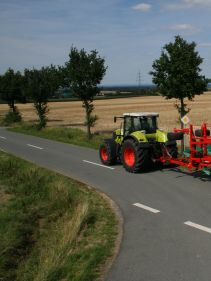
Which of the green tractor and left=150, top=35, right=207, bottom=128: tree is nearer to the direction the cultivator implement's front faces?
the green tractor

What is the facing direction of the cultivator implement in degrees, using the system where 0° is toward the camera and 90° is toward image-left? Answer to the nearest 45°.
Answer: approximately 90°

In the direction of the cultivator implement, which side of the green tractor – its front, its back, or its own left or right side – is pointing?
back

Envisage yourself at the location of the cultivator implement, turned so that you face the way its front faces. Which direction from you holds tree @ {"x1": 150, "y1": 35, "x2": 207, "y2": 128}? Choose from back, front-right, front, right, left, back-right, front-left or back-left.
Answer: right

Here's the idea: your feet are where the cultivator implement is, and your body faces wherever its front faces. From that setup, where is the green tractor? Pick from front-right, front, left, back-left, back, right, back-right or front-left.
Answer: front-right

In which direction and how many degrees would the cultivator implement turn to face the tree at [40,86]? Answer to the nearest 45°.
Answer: approximately 45° to its right

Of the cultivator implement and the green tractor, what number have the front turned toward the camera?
0

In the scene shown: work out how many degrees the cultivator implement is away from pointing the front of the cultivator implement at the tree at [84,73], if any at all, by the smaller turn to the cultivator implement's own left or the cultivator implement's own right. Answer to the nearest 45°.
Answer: approximately 45° to the cultivator implement's own right
